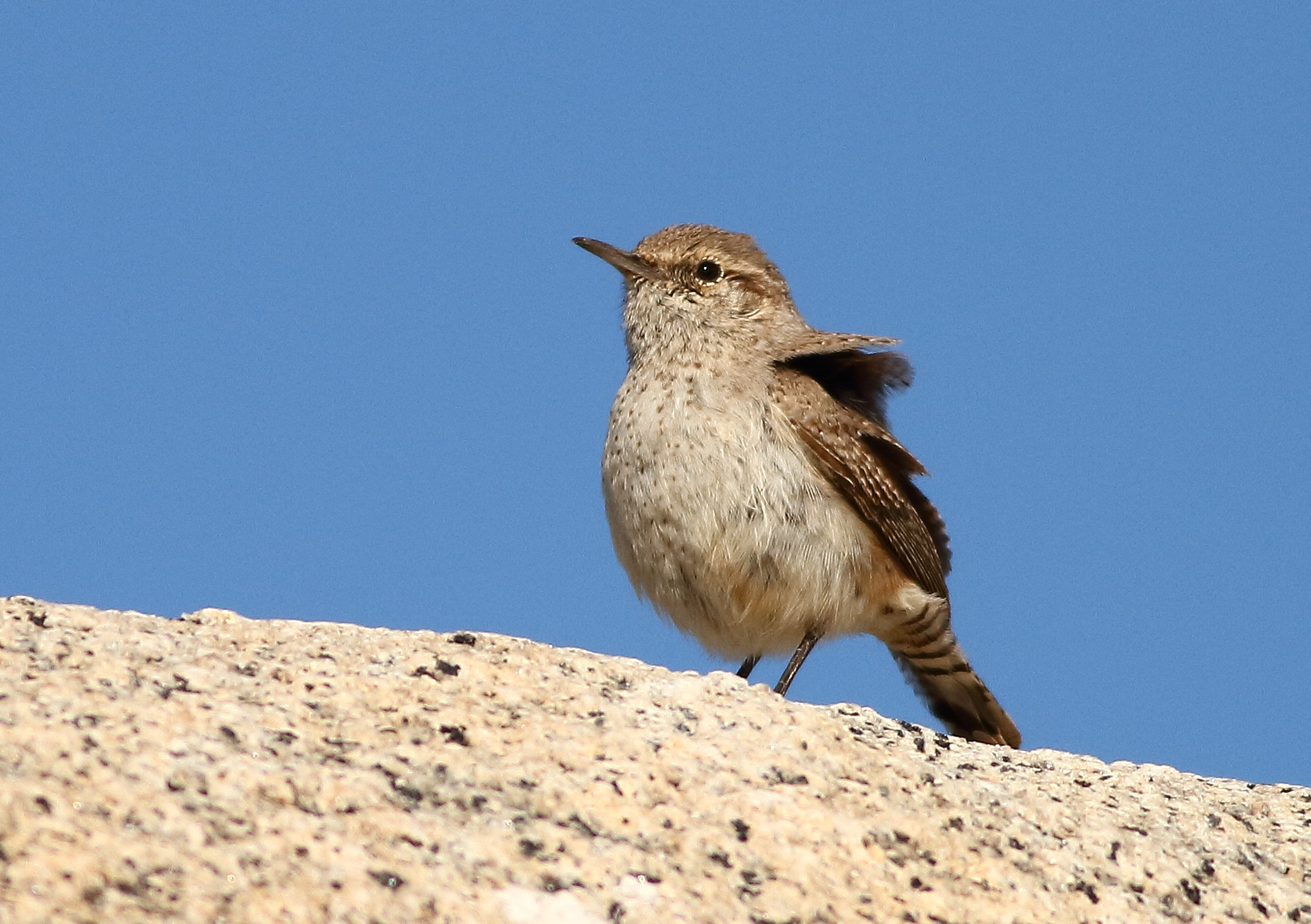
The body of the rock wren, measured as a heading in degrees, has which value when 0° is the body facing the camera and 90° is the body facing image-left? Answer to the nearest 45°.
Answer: approximately 45°
